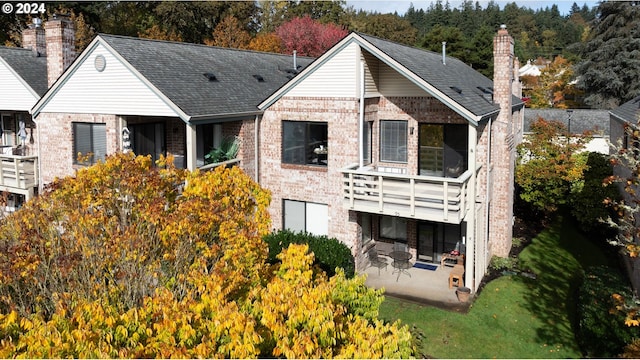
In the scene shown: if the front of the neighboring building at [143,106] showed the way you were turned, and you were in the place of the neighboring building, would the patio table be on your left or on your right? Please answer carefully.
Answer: on your left

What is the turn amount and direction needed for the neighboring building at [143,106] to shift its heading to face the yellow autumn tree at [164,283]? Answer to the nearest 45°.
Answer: approximately 45° to its left

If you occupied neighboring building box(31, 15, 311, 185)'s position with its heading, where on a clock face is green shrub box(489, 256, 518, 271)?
The green shrub is roughly at 8 o'clock from the neighboring building.

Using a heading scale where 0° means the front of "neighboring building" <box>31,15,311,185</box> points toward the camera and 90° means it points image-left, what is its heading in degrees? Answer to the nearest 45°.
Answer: approximately 45°

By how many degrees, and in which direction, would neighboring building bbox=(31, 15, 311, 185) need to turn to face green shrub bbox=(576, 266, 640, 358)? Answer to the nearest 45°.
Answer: approximately 90° to its left

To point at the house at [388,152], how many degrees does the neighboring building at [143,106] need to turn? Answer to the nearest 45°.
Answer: approximately 135° to its left

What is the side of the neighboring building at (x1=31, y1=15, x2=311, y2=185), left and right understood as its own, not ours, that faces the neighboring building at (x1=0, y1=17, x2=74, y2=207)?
right

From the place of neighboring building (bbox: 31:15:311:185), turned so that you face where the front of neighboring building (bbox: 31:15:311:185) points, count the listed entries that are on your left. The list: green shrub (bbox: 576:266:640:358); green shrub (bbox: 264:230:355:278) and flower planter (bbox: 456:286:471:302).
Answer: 3

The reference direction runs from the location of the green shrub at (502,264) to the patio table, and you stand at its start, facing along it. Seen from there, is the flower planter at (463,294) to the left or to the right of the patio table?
left
